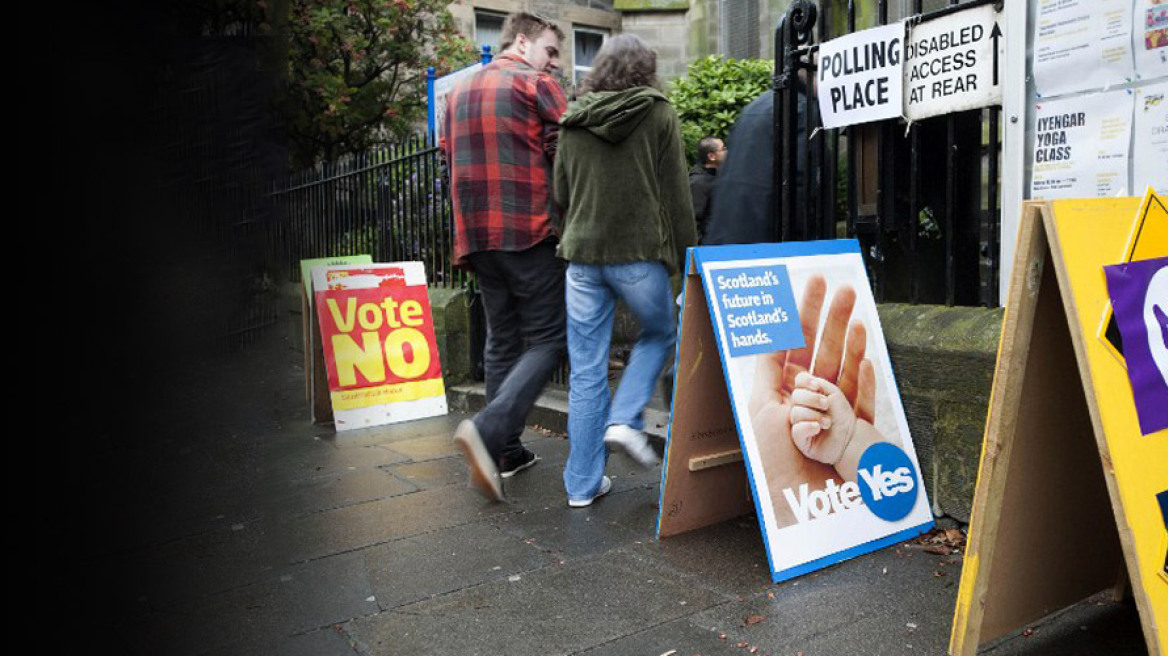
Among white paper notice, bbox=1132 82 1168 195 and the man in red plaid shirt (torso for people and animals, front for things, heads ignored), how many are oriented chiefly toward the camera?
1

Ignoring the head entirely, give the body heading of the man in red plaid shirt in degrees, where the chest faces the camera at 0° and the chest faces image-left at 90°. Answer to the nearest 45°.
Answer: approximately 225°

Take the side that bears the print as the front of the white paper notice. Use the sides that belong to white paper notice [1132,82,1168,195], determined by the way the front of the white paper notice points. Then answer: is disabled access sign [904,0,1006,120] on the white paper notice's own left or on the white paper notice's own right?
on the white paper notice's own right

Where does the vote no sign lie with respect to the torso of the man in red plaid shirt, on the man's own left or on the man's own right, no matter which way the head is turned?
on the man's own left

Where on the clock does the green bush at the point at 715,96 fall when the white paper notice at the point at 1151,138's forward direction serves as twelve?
The green bush is roughly at 5 o'clock from the white paper notice.

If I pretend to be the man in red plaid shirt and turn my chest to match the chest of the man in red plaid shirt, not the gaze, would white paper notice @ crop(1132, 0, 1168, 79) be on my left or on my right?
on my right

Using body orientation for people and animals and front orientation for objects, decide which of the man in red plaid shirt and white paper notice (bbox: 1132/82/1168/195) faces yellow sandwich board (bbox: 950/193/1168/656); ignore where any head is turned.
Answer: the white paper notice

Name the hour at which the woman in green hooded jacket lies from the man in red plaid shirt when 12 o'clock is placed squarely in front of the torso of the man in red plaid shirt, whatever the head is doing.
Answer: The woman in green hooded jacket is roughly at 3 o'clock from the man in red plaid shirt.

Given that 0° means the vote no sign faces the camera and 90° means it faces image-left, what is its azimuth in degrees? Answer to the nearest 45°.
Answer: approximately 0°

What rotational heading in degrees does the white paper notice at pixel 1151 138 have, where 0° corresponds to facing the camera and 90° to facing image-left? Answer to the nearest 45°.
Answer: approximately 0°

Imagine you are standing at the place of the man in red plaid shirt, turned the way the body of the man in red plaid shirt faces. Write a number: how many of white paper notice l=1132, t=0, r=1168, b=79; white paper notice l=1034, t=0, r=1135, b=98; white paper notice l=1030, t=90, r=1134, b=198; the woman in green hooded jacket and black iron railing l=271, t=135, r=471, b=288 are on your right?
4

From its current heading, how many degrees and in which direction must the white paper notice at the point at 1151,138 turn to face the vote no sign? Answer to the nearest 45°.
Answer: approximately 90° to its right
